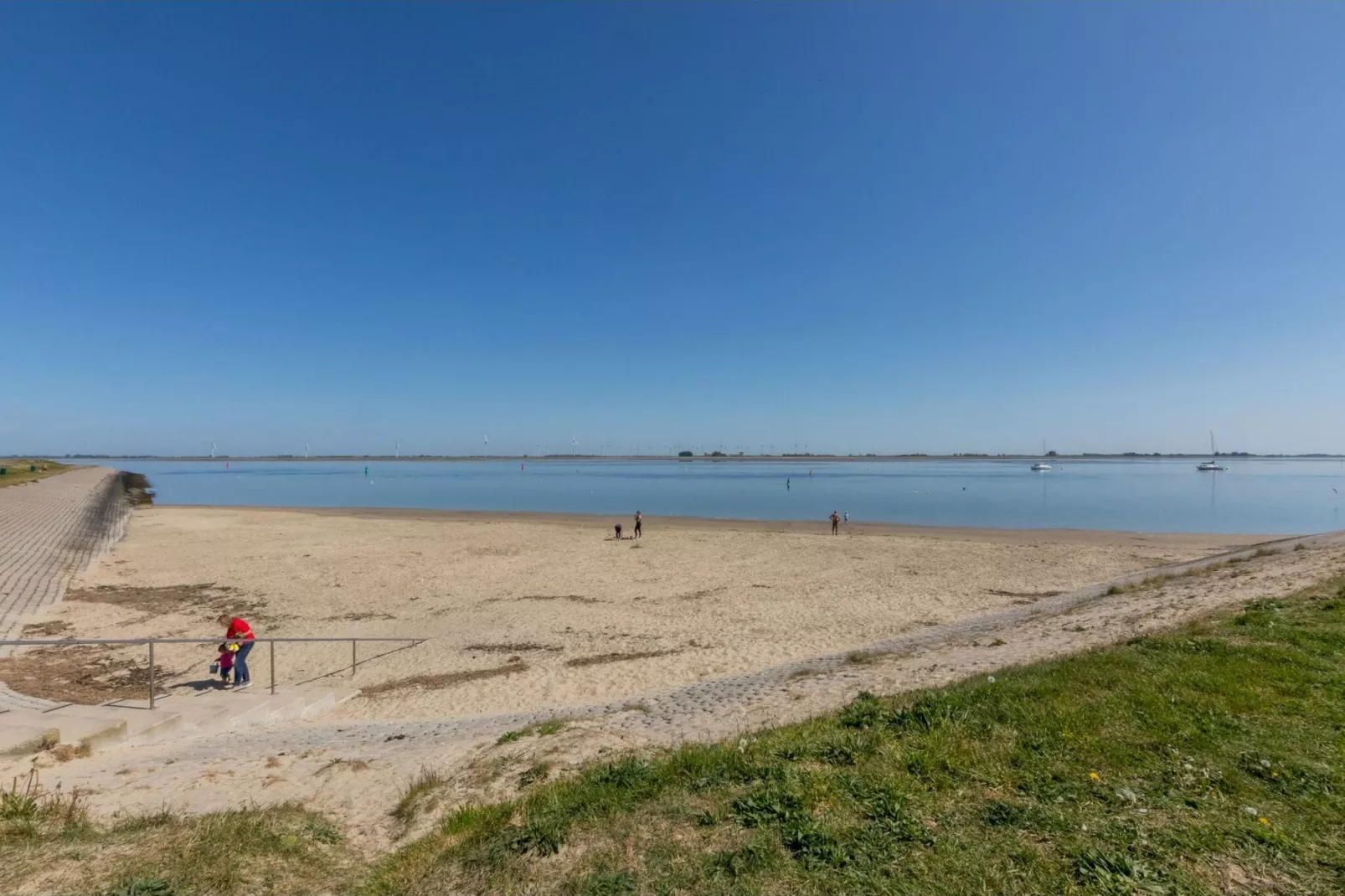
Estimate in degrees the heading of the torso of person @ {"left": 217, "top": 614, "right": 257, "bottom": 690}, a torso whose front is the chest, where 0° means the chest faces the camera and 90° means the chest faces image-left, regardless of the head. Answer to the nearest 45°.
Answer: approximately 90°

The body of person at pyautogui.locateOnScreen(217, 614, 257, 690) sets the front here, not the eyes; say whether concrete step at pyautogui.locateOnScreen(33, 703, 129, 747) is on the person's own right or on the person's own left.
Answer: on the person's own left
